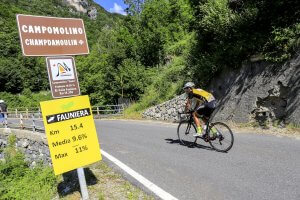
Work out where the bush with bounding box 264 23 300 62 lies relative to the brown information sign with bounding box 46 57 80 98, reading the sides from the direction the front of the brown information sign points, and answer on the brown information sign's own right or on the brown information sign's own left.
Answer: on the brown information sign's own left

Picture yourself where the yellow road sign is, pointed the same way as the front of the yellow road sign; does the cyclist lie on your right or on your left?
on your left

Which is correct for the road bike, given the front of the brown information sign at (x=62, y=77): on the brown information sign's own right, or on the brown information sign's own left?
on the brown information sign's own left

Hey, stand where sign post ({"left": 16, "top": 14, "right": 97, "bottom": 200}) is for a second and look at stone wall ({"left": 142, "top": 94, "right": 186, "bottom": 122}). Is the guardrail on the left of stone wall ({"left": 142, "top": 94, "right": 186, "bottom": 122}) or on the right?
left

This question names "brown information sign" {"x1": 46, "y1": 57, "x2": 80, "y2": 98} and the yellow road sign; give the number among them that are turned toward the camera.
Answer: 2

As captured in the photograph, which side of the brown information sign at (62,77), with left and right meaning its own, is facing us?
front

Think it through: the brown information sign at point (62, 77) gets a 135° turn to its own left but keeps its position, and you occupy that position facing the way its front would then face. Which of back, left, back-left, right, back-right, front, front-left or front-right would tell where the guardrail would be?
front-left

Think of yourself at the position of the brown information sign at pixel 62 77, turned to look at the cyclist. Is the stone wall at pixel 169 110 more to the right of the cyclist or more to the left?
left

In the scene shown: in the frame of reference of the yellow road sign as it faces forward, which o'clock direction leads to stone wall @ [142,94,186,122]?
The stone wall is roughly at 7 o'clock from the yellow road sign.

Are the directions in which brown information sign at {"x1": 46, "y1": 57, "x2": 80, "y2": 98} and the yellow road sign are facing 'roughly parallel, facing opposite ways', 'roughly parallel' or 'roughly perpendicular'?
roughly parallel

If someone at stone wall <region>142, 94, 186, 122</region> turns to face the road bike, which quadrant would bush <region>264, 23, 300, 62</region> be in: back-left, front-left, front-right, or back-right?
front-left
